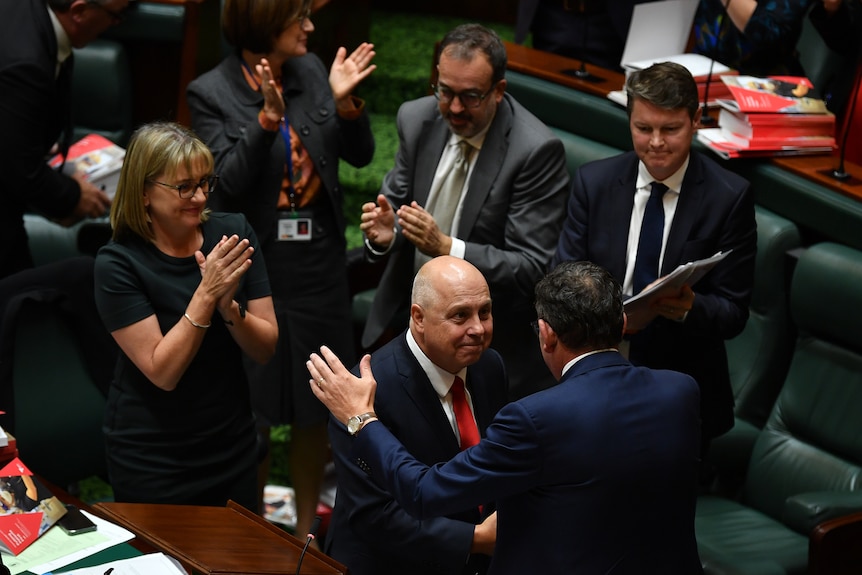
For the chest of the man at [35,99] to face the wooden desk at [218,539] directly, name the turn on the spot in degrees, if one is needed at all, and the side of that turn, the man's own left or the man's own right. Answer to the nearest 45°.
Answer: approximately 90° to the man's own right

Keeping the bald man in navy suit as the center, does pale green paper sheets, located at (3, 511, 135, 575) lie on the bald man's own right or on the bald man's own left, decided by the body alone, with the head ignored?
on the bald man's own right

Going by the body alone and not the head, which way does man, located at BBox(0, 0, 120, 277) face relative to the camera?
to the viewer's right

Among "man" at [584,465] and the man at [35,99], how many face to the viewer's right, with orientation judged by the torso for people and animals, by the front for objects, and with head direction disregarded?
1

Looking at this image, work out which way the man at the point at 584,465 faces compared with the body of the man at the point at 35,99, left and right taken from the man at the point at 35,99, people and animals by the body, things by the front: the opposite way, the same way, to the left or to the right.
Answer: to the left

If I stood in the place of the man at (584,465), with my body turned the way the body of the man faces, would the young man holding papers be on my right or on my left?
on my right

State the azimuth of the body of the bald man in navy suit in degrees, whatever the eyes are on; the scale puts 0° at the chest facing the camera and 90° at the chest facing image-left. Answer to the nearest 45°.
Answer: approximately 315°

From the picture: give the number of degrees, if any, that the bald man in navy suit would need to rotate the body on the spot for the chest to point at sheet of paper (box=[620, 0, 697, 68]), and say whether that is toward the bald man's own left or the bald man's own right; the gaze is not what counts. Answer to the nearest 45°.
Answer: approximately 135° to the bald man's own left

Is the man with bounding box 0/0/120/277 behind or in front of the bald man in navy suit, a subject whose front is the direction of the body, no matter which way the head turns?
behind

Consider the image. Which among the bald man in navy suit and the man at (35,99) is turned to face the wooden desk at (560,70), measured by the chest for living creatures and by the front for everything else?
the man

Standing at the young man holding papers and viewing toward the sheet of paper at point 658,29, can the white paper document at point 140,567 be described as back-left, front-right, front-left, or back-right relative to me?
back-left

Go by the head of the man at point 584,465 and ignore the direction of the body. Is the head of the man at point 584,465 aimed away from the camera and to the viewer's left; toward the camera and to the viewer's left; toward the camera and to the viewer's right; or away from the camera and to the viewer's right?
away from the camera and to the viewer's left
